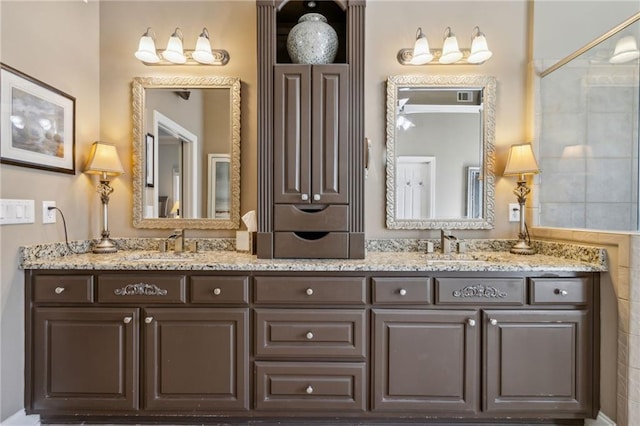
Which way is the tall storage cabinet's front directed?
toward the camera

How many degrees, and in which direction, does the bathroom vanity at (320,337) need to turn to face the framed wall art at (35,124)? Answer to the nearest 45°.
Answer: approximately 90° to its right

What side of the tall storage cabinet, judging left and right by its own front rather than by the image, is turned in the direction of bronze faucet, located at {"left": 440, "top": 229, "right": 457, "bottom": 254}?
left

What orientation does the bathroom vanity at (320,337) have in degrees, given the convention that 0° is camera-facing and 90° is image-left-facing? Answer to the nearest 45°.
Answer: approximately 0°
